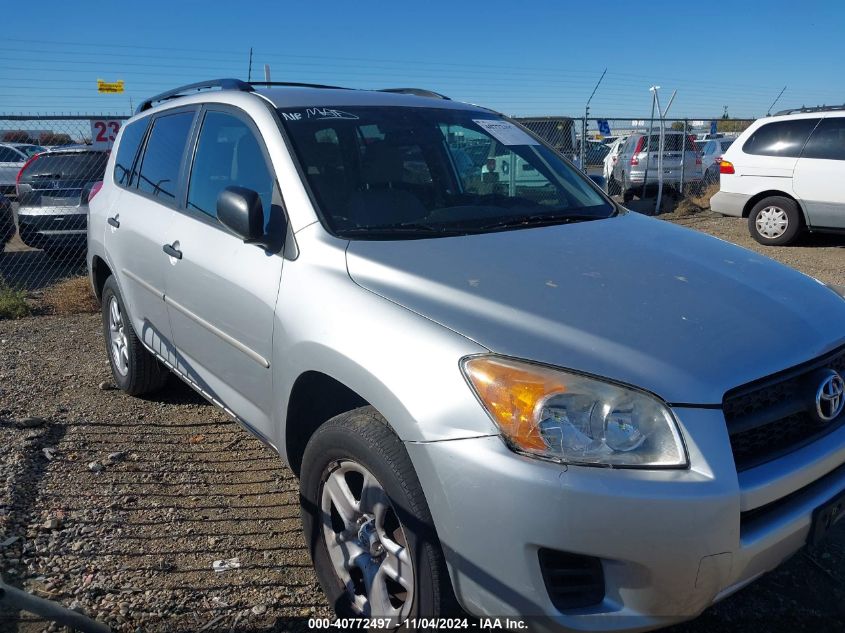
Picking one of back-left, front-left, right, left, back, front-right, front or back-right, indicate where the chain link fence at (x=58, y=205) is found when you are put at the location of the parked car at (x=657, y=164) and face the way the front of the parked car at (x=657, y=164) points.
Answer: left

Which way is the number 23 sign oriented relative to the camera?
toward the camera

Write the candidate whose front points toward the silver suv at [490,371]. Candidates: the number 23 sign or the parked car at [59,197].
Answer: the number 23 sign

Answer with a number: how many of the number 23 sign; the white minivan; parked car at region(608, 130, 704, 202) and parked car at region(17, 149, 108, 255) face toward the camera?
1

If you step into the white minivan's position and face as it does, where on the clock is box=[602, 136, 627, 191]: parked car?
The parked car is roughly at 8 o'clock from the white minivan.

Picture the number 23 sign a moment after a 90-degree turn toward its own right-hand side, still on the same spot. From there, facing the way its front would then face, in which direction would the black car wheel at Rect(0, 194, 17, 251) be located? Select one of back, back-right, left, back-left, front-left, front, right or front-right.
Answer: front

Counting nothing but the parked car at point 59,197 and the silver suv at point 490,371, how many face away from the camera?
1

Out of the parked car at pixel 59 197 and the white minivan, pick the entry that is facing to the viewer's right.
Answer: the white minivan

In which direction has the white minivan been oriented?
to the viewer's right

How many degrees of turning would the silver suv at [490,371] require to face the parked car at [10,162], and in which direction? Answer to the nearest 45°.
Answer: approximately 180°

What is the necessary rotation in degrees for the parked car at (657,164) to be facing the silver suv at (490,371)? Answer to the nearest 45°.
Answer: approximately 135° to its left

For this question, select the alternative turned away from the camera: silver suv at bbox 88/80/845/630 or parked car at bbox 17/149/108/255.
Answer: the parked car

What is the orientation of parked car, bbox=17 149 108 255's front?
away from the camera

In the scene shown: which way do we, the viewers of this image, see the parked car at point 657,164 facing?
facing away from the viewer and to the left of the viewer
